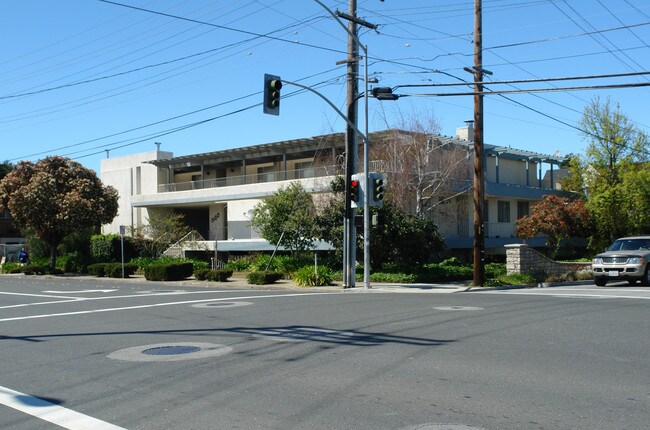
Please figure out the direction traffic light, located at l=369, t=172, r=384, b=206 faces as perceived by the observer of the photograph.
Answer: facing the viewer and to the right of the viewer

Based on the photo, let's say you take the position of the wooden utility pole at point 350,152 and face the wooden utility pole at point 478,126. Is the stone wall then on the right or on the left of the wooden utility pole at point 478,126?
left

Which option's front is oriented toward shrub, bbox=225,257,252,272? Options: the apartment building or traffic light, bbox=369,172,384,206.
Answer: the apartment building

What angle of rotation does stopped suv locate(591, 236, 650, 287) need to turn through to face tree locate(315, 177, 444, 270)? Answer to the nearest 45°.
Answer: approximately 45° to its right

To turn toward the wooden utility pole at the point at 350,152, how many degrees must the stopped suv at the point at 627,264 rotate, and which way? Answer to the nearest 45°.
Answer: approximately 45° to its right

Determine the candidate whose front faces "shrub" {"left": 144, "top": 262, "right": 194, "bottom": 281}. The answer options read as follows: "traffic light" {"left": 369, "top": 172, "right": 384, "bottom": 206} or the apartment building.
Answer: the apartment building

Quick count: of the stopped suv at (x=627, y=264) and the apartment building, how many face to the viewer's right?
0

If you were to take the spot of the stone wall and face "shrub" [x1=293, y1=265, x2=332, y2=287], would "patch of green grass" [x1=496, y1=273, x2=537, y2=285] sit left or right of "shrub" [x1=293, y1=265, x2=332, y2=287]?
left

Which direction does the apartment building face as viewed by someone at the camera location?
facing the viewer and to the left of the viewer

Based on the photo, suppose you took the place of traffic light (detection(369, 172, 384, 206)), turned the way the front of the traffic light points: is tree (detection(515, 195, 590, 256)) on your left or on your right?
on your left

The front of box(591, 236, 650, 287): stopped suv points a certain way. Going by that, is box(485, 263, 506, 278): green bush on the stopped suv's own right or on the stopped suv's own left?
on the stopped suv's own right
